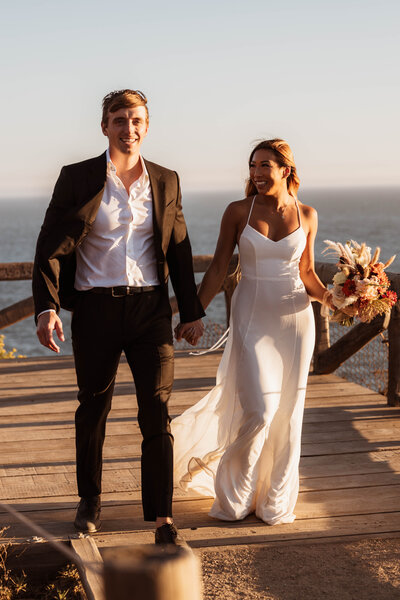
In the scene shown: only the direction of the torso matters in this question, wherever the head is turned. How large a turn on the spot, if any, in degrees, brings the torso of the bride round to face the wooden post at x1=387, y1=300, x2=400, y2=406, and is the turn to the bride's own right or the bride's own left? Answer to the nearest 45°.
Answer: approximately 135° to the bride's own left

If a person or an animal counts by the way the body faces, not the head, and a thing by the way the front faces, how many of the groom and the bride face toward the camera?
2

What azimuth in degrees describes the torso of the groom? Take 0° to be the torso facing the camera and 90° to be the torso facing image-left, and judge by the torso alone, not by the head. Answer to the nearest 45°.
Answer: approximately 0°

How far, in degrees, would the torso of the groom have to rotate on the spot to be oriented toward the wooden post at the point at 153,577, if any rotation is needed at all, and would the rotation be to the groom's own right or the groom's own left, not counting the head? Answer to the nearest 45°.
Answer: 0° — they already face it

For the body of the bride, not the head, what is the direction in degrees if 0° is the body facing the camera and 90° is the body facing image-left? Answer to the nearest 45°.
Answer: approximately 0°

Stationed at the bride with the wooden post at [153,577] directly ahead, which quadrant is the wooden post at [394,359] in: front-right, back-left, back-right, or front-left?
back-left

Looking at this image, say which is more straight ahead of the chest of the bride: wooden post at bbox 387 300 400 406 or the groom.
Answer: the groom

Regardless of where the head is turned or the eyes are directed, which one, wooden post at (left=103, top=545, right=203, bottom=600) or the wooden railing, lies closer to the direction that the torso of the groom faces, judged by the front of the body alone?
the wooden post

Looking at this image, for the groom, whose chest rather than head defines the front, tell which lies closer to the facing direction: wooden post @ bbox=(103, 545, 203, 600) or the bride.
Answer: the wooden post

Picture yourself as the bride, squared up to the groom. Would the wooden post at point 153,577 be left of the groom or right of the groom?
left

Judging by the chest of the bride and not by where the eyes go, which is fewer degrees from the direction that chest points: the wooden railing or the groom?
the groom

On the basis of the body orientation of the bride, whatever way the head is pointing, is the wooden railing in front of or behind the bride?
behind
